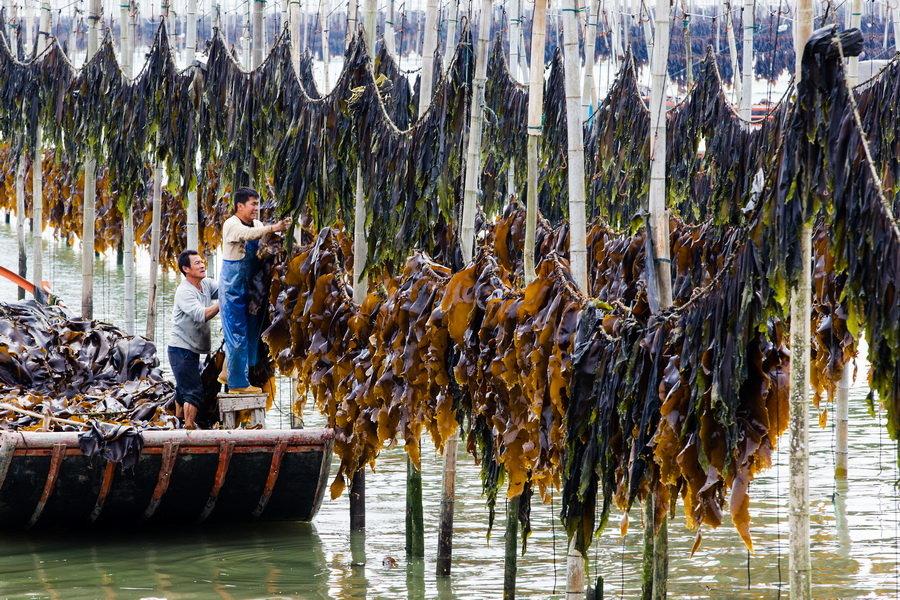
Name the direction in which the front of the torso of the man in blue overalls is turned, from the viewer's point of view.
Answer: to the viewer's right

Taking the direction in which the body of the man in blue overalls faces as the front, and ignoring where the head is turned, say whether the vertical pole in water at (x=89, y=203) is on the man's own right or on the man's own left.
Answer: on the man's own left

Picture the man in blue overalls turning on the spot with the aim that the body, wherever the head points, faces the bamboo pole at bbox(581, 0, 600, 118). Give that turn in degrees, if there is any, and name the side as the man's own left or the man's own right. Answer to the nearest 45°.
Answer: approximately 45° to the man's own left
